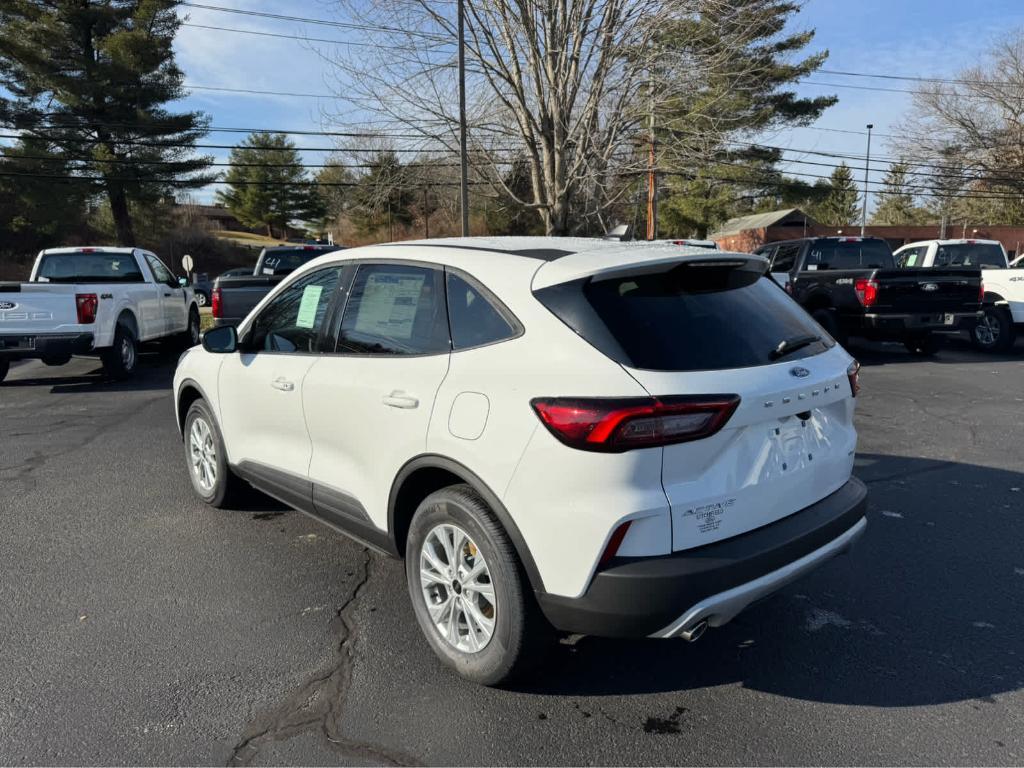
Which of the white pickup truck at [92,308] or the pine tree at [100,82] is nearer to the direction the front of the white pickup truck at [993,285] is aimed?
the pine tree

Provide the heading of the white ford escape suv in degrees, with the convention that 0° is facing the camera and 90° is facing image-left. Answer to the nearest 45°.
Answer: approximately 135°

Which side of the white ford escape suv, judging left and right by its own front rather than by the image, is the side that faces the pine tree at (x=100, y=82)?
front

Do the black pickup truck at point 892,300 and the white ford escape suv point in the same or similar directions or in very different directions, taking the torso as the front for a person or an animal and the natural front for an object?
same or similar directions

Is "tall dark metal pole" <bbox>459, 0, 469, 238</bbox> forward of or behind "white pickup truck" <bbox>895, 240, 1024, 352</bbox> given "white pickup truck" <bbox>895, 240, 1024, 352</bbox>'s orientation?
forward

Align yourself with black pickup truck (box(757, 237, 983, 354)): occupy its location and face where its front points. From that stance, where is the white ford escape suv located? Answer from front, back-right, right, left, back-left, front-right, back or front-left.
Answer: back-left

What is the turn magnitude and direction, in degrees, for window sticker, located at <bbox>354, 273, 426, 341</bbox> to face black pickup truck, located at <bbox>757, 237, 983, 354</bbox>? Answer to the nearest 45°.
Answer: approximately 180°

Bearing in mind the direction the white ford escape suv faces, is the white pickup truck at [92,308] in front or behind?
in front

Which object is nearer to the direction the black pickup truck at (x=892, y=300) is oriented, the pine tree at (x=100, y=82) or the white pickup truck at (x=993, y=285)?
the pine tree

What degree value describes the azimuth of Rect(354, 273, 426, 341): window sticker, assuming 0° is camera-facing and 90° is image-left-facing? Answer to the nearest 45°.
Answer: approximately 45°

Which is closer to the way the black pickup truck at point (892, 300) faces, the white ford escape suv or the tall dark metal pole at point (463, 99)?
the tall dark metal pole

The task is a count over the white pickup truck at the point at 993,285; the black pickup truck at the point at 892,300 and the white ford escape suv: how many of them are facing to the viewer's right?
0

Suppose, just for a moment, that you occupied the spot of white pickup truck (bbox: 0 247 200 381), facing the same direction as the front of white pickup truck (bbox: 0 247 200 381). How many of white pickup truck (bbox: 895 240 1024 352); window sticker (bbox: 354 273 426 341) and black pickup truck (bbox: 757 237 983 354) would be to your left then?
0

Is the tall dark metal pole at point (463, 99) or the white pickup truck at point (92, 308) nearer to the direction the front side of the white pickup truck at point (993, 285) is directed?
the tall dark metal pole

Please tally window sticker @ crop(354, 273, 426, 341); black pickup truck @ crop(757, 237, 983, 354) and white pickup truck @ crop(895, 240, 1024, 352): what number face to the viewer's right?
0

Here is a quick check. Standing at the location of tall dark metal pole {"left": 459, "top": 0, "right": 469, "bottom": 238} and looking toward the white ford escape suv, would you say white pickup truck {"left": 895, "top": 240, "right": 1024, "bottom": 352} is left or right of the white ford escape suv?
left

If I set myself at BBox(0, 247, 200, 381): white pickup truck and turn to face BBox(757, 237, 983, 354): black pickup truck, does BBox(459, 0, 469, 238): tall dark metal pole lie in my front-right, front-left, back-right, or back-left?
front-left

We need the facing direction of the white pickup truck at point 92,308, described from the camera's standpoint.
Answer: facing away from the viewer and to the right of the viewer

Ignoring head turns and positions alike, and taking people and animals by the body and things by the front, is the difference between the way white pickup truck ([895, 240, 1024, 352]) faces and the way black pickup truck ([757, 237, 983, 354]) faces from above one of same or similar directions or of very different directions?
same or similar directions

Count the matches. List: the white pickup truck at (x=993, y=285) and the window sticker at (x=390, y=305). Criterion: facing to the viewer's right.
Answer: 0

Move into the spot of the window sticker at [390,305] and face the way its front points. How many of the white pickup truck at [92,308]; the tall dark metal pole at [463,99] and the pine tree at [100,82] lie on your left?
0

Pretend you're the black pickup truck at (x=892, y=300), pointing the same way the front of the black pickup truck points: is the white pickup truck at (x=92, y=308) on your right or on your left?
on your left
